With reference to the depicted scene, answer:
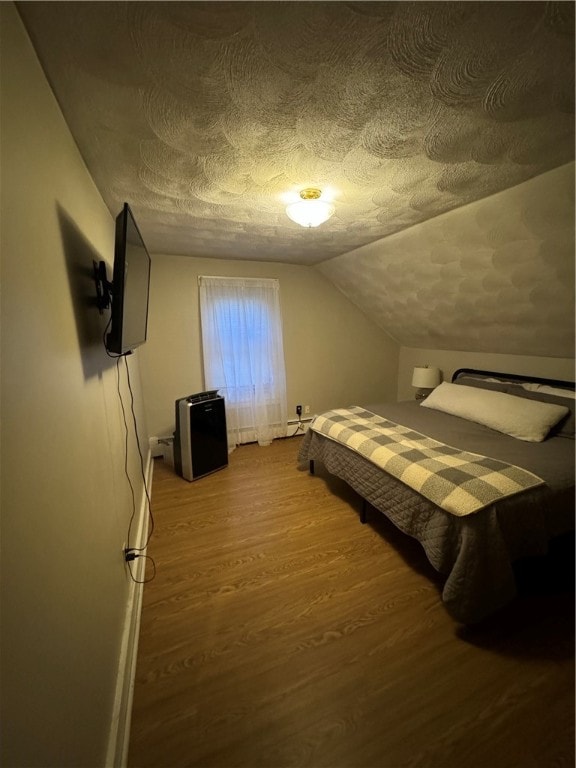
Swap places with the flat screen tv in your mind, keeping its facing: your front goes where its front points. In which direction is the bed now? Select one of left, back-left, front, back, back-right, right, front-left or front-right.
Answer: front

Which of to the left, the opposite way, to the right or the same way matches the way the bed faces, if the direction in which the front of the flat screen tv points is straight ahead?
the opposite way

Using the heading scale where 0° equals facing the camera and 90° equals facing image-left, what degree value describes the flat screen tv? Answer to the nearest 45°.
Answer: approximately 270°

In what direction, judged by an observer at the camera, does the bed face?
facing the viewer and to the left of the viewer

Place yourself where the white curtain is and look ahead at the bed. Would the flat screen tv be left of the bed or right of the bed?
right

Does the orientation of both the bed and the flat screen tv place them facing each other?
yes

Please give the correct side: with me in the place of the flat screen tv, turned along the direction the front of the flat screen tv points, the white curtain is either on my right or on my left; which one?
on my left

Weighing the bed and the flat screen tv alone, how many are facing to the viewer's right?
1

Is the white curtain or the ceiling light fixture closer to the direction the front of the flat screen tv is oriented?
the ceiling light fixture

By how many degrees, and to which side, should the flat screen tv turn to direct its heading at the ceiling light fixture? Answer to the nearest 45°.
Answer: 0° — it already faces it

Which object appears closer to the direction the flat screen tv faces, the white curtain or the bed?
the bed

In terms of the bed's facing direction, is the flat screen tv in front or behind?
in front

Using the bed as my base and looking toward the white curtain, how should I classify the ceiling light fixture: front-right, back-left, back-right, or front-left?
front-left
